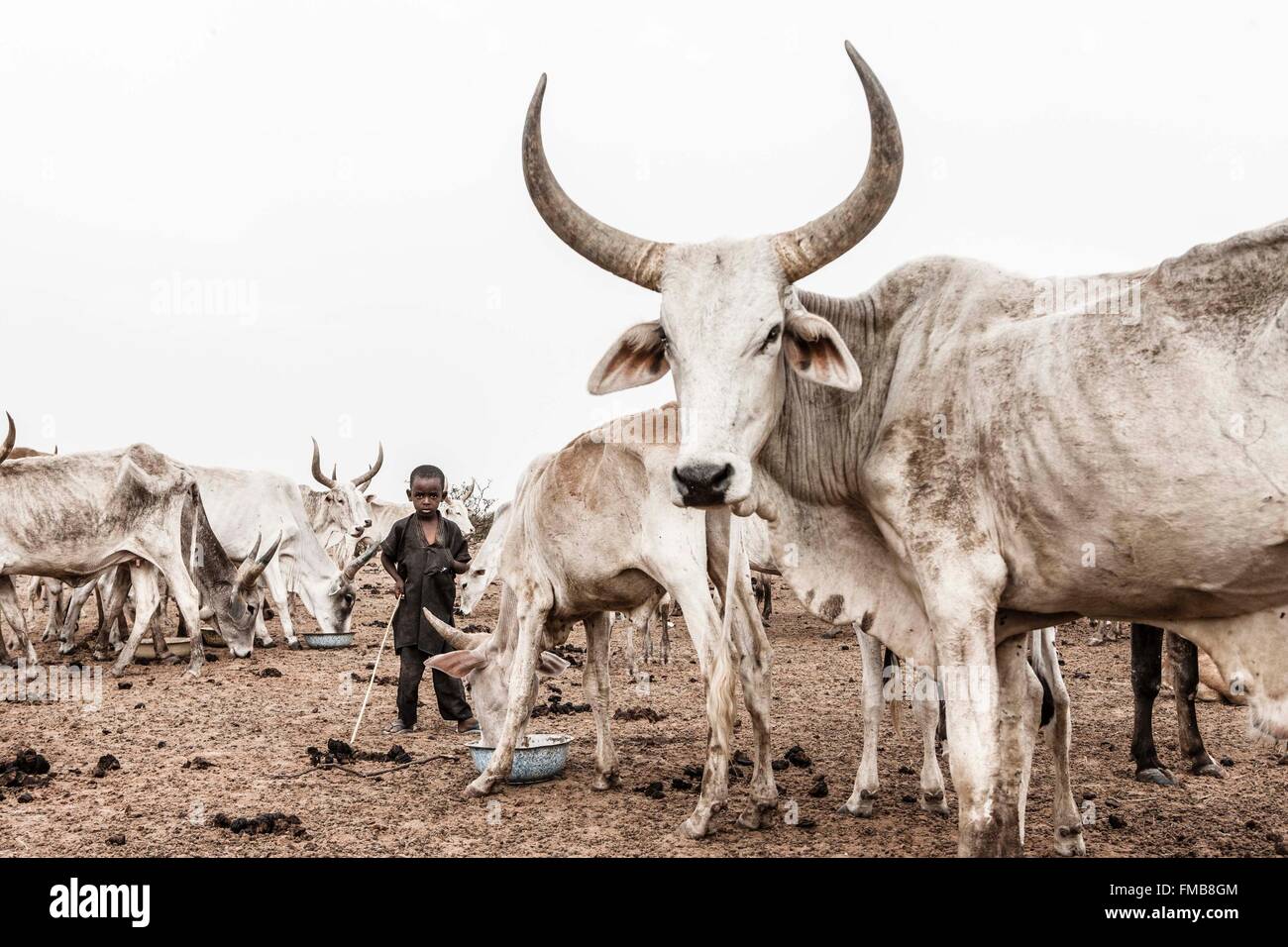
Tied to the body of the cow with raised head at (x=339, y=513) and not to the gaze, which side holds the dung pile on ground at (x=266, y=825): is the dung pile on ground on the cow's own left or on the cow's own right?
on the cow's own right

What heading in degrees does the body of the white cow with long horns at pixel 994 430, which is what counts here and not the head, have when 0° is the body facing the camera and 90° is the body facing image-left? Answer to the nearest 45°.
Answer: approximately 90°

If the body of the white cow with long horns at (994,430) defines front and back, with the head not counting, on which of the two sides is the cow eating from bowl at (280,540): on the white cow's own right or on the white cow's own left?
on the white cow's own right

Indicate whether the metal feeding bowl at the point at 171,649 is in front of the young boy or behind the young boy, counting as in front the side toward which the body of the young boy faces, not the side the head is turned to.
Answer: behind

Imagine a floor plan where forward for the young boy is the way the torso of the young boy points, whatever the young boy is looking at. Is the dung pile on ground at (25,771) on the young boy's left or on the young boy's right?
on the young boy's right

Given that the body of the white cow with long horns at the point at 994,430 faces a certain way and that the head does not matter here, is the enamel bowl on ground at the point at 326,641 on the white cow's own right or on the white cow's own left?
on the white cow's own right

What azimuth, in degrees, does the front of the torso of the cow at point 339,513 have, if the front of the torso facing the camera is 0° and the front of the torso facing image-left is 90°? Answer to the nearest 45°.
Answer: approximately 315°
